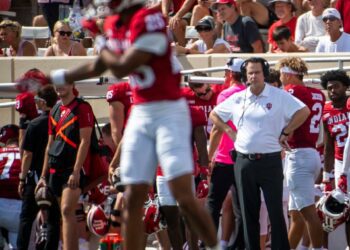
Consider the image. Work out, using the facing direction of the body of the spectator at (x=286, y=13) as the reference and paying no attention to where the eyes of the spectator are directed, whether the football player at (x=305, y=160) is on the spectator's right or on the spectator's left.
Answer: on the spectator's left

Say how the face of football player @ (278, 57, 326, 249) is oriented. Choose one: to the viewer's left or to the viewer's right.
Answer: to the viewer's left

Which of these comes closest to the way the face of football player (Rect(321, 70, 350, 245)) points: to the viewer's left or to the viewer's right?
to the viewer's left

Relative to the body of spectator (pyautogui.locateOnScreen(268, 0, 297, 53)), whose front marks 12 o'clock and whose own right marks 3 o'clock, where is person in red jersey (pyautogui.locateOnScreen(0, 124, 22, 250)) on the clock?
The person in red jersey is roughly at 12 o'clock from the spectator.

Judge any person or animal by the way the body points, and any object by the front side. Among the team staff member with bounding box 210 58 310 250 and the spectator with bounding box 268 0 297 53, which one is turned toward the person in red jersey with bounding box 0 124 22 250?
the spectator

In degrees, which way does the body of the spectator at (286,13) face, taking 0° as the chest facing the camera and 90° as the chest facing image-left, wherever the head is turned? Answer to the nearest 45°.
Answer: approximately 45°

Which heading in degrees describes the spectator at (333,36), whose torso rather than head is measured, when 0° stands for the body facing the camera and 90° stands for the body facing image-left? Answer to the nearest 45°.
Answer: approximately 45°
